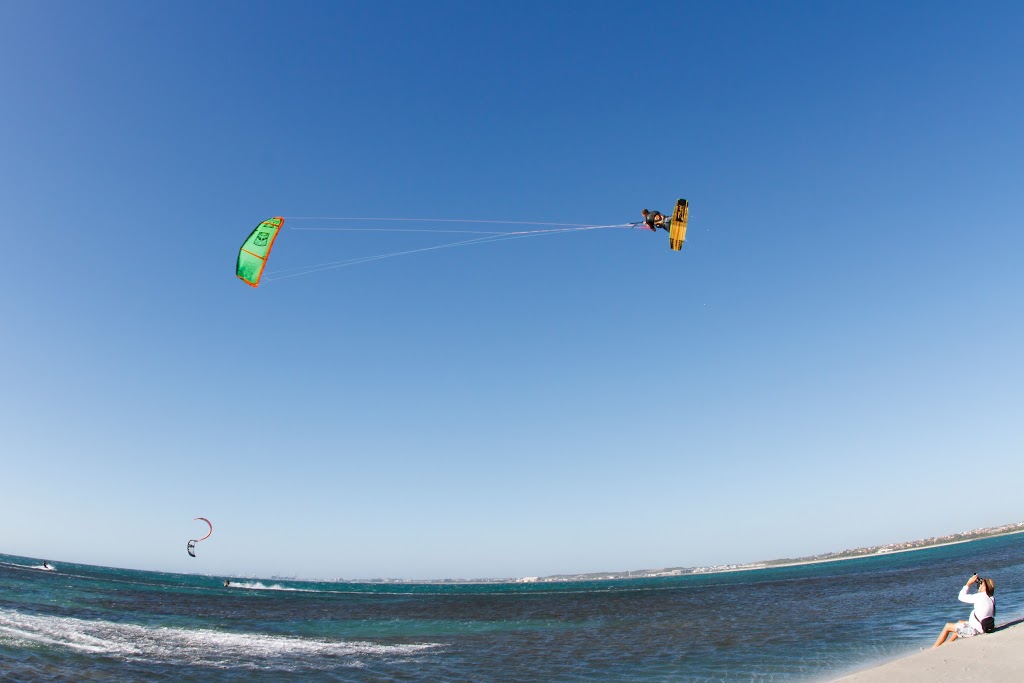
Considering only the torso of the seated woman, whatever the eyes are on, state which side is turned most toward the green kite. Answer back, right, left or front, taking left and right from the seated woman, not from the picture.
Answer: front

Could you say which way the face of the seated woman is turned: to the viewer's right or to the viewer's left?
to the viewer's left

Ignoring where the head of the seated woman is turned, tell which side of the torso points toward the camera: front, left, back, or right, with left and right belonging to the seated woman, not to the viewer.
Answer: left
